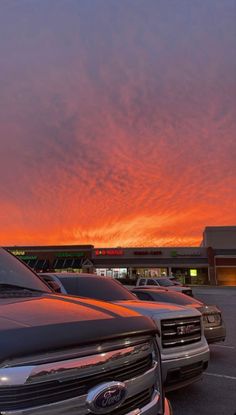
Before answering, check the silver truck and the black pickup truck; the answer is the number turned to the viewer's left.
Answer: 0

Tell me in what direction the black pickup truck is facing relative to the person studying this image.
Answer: facing the viewer and to the right of the viewer

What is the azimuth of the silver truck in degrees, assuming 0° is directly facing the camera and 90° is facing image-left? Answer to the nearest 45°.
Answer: approximately 315°

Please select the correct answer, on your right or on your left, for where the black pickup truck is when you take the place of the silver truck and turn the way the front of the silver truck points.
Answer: on your right

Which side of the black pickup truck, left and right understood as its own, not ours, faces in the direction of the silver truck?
left
